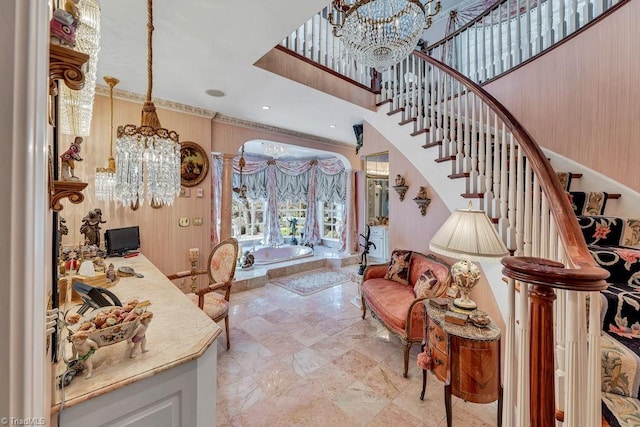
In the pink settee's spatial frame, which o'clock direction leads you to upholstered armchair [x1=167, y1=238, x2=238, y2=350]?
The upholstered armchair is roughly at 1 o'clock from the pink settee.

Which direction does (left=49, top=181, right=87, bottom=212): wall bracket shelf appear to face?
to the viewer's right

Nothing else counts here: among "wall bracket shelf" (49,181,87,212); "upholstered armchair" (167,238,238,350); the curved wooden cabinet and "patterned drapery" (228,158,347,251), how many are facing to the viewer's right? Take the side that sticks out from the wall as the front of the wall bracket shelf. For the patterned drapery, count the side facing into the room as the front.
1

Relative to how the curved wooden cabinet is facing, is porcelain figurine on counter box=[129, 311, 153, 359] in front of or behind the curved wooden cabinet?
in front

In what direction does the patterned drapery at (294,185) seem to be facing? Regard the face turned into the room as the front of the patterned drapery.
toward the camera

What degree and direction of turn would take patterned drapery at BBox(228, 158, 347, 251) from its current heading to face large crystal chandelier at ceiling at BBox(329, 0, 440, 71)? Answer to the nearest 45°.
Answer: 0° — it already faces it

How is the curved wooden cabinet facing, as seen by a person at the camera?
facing to the left of the viewer

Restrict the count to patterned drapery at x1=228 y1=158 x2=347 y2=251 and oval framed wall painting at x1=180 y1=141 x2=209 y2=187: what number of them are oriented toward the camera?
2

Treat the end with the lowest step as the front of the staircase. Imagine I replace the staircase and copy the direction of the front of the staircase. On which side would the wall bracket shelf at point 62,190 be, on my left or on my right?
on my right
